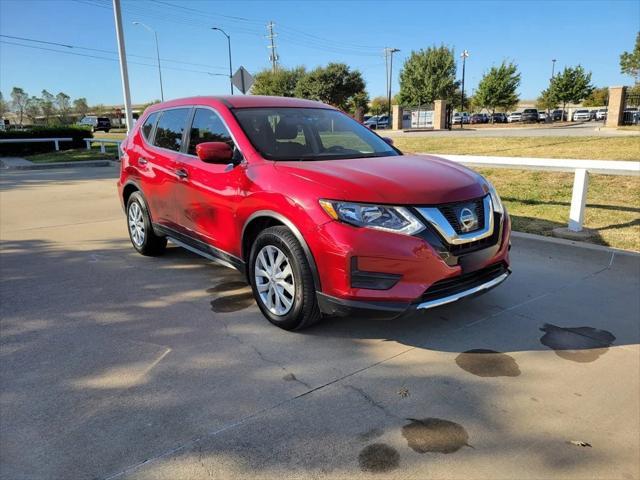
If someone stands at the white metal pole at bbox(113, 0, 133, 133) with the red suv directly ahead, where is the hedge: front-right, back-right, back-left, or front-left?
back-right

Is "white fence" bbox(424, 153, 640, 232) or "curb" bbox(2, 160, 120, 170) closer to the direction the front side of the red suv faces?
the white fence

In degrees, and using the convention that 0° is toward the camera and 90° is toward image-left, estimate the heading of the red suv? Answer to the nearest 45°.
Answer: approximately 315°

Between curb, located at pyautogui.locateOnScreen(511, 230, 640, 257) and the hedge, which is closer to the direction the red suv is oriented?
the curb

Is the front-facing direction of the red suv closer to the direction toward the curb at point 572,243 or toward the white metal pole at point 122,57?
the curb

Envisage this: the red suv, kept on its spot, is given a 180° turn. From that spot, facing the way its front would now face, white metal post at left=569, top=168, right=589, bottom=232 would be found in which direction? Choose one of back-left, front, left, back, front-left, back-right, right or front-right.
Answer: right

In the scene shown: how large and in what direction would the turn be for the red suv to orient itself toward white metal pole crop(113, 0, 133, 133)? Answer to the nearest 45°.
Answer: approximately 180°

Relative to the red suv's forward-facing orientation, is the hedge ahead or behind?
behind

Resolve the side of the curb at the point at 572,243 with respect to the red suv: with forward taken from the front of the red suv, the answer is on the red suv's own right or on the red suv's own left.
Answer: on the red suv's own left

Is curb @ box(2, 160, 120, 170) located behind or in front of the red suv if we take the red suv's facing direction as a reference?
behind

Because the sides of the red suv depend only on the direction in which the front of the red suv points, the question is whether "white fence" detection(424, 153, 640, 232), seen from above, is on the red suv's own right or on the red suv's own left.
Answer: on the red suv's own left

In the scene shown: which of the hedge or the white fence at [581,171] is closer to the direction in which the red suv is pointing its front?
the white fence
